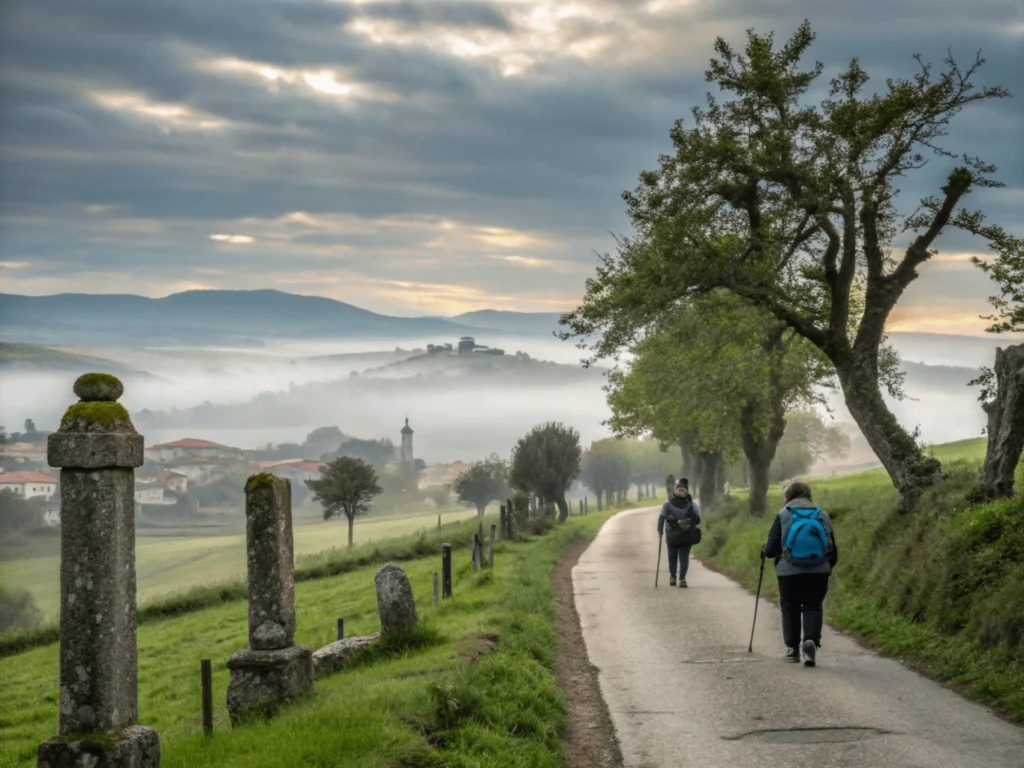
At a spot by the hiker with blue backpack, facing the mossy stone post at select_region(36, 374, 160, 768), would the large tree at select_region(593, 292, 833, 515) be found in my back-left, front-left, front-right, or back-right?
back-right

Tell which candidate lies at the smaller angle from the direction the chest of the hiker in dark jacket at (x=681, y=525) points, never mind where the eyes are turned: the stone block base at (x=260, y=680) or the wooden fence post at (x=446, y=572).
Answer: the stone block base

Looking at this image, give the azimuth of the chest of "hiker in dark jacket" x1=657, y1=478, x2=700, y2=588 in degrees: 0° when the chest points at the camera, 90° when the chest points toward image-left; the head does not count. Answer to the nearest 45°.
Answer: approximately 0°

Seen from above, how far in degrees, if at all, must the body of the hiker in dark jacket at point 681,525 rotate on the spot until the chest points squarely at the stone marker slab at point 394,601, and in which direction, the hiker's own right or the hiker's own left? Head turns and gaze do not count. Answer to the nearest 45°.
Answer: approximately 45° to the hiker's own right

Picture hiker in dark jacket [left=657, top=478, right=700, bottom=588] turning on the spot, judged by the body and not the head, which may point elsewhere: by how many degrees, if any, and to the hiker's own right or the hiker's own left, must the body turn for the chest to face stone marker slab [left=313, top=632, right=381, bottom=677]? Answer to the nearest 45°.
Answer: approximately 45° to the hiker's own right

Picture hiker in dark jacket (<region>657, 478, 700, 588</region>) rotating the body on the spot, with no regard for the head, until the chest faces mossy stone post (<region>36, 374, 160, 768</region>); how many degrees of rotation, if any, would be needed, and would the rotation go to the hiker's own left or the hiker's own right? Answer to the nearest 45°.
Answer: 0° — they already face it

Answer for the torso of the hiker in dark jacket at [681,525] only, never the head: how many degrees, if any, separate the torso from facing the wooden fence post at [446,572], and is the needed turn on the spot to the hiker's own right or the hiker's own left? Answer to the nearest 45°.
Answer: approximately 90° to the hiker's own right

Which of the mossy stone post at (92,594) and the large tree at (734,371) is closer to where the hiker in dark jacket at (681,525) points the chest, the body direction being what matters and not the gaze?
the mossy stone post

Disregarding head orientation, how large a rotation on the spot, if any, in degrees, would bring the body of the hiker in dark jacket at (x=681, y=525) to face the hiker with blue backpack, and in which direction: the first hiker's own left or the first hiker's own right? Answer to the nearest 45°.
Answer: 0° — they already face them

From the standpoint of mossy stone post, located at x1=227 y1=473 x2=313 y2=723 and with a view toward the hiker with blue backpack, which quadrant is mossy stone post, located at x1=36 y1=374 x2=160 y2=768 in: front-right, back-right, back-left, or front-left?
back-right

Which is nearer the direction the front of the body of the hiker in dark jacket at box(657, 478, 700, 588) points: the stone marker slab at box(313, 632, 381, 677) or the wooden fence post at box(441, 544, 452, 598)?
the stone marker slab
